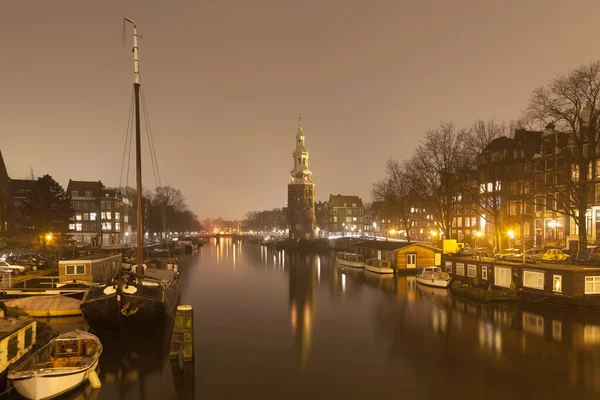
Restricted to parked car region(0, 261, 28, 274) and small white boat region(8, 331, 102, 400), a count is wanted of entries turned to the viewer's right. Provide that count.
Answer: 1

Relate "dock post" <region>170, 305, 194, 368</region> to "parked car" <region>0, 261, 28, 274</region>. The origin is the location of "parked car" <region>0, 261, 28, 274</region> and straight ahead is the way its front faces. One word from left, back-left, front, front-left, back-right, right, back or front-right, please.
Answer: right

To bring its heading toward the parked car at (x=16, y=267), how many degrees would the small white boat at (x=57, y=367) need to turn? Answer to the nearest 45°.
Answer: approximately 135° to its right

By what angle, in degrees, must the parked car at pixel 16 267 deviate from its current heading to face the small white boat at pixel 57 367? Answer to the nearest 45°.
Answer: approximately 90° to its right

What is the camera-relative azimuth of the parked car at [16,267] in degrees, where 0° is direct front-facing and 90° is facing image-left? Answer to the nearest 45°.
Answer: approximately 270°

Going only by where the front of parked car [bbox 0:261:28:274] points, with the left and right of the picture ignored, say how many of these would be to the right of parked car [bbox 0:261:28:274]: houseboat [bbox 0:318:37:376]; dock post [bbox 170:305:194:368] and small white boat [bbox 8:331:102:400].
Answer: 3
